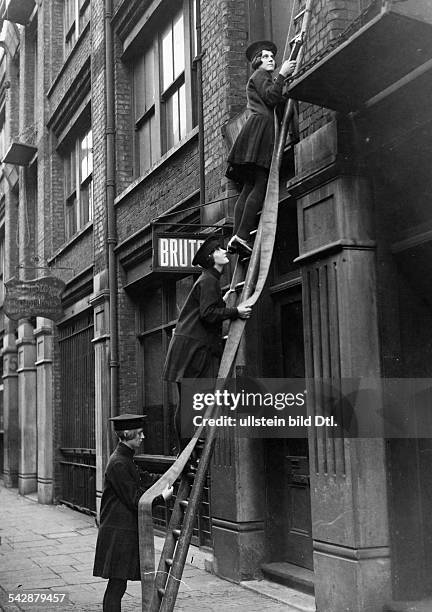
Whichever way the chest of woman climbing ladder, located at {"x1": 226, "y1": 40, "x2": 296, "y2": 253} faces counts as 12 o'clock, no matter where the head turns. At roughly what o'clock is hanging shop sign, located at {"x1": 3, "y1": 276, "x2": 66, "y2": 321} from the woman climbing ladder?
The hanging shop sign is roughly at 8 o'clock from the woman climbing ladder.

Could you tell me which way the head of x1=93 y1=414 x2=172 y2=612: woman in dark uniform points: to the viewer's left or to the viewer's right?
to the viewer's right

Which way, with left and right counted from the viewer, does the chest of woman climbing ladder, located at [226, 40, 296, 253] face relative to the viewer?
facing to the right of the viewer

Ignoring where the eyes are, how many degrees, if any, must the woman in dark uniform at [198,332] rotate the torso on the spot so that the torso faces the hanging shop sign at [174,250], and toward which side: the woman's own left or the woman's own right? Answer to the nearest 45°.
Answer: approximately 90° to the woman's own left

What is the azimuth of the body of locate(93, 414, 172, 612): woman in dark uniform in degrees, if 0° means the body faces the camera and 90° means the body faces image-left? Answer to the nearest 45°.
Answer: approximately 270°

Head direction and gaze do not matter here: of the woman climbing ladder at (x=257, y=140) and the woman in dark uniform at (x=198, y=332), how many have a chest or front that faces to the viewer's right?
2

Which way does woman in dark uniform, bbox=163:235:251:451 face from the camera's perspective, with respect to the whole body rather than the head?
to the viewer's right

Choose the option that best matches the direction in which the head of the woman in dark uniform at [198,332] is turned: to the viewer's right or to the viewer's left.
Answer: to the viewer's right
